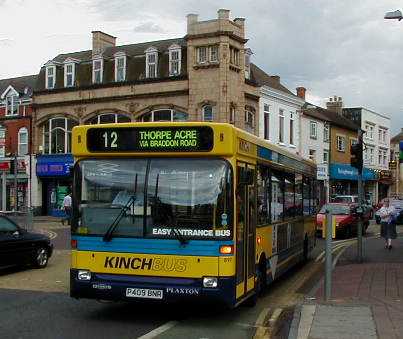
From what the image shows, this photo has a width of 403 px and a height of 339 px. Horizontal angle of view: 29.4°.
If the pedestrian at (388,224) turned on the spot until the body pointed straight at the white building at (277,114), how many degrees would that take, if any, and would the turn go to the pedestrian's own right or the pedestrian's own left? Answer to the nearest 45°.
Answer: approximately 180°

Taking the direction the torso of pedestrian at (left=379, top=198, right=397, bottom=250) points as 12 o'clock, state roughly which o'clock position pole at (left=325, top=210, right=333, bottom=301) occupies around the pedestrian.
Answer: The pole is roughly at 12 o'clock from the pedestrian.

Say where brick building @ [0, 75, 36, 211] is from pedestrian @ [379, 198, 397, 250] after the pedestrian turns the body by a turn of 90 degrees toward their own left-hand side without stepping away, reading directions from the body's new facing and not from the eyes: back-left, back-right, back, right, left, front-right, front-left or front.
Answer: back-left

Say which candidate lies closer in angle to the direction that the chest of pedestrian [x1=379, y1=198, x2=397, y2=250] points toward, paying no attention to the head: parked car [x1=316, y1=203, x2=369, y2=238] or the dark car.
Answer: the dark car

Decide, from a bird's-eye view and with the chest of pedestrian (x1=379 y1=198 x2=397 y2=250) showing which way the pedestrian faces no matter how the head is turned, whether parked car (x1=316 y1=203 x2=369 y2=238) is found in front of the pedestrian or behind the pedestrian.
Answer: behind

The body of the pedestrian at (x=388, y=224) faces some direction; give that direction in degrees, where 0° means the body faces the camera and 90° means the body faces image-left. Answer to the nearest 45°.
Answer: approximately 0°

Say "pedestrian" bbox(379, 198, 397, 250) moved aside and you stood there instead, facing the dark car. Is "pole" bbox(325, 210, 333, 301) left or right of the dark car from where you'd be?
left

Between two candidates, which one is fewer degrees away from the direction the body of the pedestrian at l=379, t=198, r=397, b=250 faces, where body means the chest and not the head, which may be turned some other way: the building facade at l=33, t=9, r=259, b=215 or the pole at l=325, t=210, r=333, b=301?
the pole

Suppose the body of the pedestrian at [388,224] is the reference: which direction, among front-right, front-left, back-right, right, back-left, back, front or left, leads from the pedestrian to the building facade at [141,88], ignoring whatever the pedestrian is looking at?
back-right

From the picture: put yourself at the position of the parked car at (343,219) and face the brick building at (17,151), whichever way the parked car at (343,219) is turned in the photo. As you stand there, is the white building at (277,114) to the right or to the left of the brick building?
right
